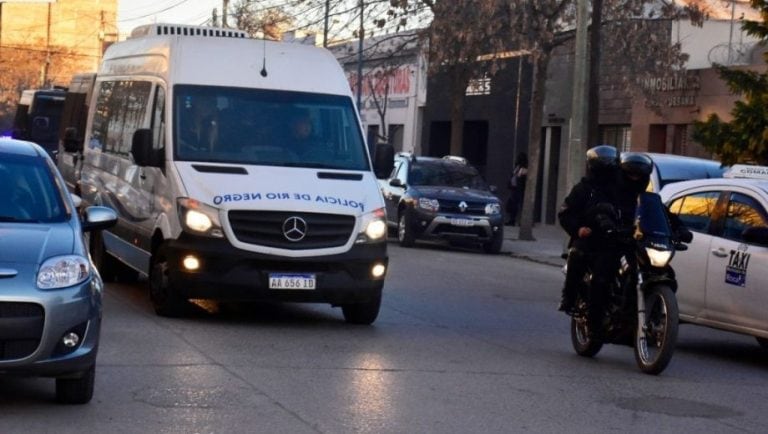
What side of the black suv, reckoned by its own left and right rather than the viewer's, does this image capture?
front

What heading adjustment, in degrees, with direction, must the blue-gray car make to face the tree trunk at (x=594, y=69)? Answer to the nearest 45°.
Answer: approximately 135° to its left

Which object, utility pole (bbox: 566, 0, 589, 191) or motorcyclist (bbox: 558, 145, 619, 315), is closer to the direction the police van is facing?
the motorcyclist

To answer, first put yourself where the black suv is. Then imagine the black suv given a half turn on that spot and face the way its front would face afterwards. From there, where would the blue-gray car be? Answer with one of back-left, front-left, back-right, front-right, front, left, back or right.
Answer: back

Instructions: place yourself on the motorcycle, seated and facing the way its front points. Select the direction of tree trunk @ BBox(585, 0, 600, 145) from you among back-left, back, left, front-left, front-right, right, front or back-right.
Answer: back-left

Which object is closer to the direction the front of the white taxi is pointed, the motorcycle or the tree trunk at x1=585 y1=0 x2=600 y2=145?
the motorcycle

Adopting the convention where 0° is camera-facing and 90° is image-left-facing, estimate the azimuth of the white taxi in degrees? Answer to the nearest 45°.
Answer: approximately 315°

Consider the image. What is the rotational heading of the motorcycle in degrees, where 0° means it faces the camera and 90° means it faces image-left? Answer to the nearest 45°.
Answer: approximately 315°

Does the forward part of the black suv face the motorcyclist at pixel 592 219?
yes

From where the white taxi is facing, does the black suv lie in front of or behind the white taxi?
behind

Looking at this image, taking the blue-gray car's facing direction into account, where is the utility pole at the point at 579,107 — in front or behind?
behind
